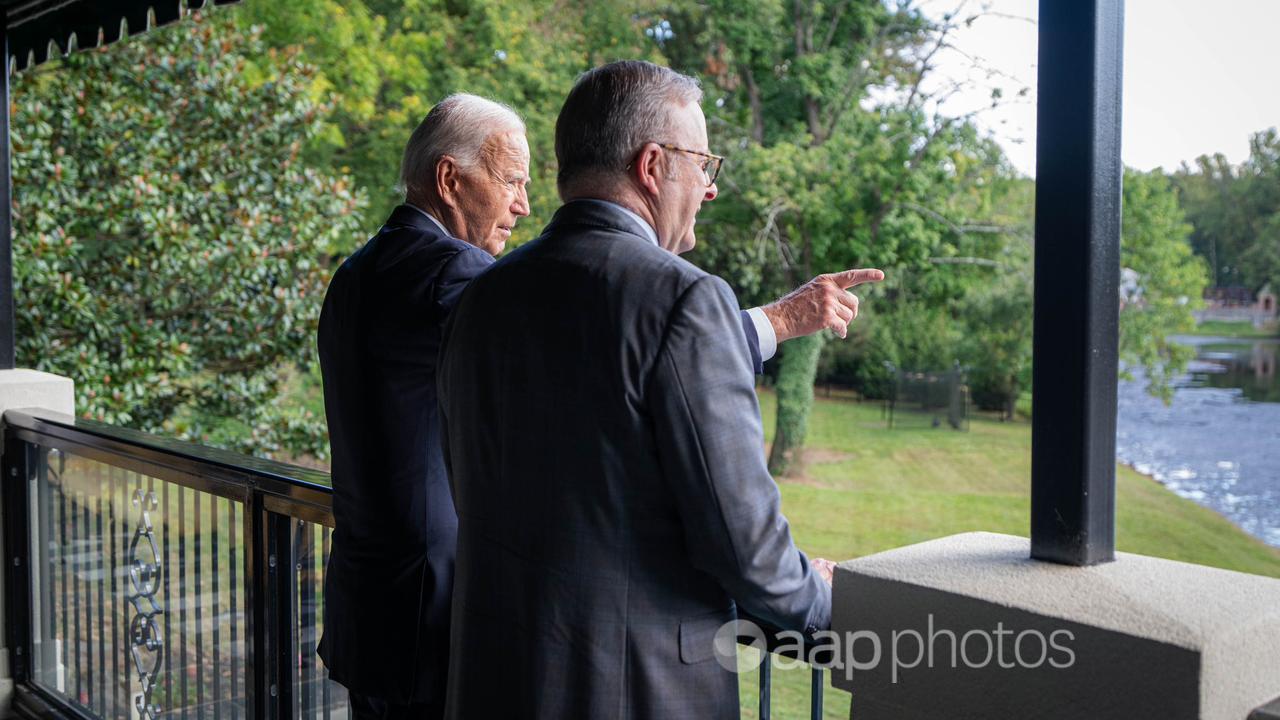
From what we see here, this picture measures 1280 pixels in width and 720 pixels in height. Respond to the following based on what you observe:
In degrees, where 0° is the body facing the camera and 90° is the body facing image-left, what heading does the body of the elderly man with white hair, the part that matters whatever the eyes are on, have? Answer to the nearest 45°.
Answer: approximately 225°

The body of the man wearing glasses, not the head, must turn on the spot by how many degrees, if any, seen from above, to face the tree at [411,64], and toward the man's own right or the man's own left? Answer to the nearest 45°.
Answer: approximately 45° to the man's own left

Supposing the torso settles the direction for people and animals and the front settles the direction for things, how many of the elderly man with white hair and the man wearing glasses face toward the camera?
0

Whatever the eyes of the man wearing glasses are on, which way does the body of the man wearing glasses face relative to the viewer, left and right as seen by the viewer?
facing away from the viewer and to the right of the viewer

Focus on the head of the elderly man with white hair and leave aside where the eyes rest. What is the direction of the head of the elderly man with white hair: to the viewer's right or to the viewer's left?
to the viewer's right

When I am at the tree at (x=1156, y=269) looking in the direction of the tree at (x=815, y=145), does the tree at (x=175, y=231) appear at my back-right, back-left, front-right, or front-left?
front-left

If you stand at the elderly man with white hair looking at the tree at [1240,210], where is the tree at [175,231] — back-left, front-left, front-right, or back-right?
front-left

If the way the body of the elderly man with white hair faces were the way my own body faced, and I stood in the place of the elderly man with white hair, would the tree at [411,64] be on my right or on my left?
on my left

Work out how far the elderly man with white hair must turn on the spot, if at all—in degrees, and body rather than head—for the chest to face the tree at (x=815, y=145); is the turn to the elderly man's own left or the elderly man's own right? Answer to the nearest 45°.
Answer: approximately 45° to the elderly man's own left

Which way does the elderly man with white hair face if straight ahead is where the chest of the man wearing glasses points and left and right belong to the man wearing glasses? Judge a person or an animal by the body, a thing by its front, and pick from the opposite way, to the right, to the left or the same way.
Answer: the same way

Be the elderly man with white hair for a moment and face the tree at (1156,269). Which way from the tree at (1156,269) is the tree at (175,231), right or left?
left

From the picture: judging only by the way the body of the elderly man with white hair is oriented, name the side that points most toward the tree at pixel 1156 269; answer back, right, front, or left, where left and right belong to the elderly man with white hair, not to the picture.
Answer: front

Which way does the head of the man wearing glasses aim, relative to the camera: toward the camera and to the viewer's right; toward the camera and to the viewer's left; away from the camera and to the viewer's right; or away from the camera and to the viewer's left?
away from the camera and to the viewer's right
